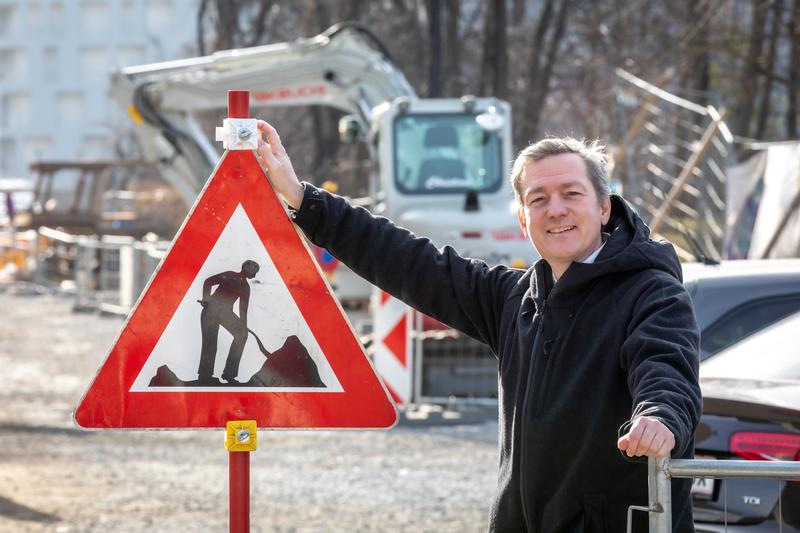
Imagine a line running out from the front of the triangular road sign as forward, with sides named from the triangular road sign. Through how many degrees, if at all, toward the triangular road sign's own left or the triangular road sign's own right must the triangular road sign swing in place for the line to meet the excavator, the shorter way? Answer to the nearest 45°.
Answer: approximately 180°

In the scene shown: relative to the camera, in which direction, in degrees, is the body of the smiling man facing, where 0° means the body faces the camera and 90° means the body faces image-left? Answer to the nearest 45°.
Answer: approximately 45°

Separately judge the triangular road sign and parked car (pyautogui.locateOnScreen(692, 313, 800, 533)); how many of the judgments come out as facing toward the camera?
1

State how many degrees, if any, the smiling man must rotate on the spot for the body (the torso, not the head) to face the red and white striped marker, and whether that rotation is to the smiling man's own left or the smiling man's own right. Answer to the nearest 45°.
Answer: approximately 135° to the smiling man's own right

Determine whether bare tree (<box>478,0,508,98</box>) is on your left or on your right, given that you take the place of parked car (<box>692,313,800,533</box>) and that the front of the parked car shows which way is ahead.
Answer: on your left

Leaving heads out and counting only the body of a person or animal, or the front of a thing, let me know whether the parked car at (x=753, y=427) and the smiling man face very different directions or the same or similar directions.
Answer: very different directions

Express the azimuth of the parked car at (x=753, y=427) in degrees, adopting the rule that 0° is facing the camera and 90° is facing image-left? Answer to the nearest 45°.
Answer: approximately 225°

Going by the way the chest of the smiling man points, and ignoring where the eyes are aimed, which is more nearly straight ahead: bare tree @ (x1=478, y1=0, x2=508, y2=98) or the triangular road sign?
the triangular road sign

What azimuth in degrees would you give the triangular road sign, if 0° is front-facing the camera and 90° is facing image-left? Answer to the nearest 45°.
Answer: approximately 0°

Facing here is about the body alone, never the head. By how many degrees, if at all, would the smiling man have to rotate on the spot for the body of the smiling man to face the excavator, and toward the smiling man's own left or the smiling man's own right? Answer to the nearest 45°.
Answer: approximately 135° to the smiling man's own right

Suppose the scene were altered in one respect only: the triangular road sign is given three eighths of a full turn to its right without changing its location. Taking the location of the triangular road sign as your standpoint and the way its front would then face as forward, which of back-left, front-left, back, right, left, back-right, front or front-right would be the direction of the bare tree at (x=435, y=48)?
front-right
